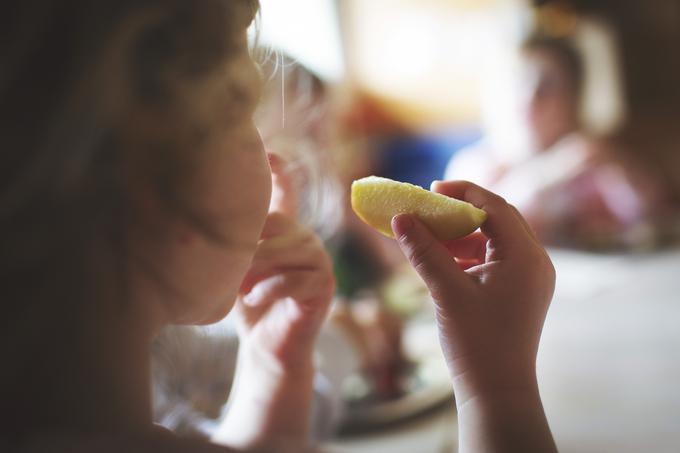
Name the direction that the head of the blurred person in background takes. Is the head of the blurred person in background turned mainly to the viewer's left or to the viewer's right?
to the viewer's left

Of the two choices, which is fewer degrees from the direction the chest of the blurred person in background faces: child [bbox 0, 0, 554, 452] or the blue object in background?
the child

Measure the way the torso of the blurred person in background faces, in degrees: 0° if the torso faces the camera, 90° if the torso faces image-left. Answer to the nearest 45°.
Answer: approximately 45°

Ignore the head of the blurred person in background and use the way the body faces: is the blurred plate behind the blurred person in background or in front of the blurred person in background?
in front

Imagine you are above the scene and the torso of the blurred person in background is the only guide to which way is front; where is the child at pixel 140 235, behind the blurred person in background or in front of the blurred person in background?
in front

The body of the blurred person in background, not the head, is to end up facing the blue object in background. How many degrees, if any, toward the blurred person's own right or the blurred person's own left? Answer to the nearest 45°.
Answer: approximately 90° to the blurred person's own right
